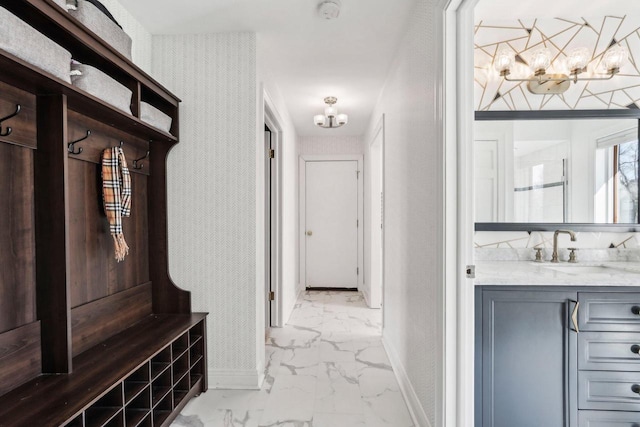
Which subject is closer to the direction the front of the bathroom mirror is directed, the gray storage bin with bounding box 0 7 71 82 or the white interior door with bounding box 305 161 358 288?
the gray storage bin

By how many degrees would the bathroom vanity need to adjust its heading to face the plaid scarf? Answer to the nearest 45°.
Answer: approximately 45° to its right

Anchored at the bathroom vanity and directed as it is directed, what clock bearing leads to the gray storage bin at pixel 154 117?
The gray storage bin is roughly at 2 o'clock from the bathroom vanity.

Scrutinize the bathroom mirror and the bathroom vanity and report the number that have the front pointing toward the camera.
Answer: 2

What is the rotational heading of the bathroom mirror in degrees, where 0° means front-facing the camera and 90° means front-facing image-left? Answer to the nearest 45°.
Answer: approximately 0°

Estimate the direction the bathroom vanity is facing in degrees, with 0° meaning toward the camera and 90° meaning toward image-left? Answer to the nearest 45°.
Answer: approximately 0°

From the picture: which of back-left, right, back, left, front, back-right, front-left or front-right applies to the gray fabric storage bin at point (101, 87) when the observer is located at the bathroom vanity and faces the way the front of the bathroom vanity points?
front-right

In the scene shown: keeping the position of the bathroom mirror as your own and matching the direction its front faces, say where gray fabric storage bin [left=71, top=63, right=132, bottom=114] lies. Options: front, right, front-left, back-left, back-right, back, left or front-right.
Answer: front-right
